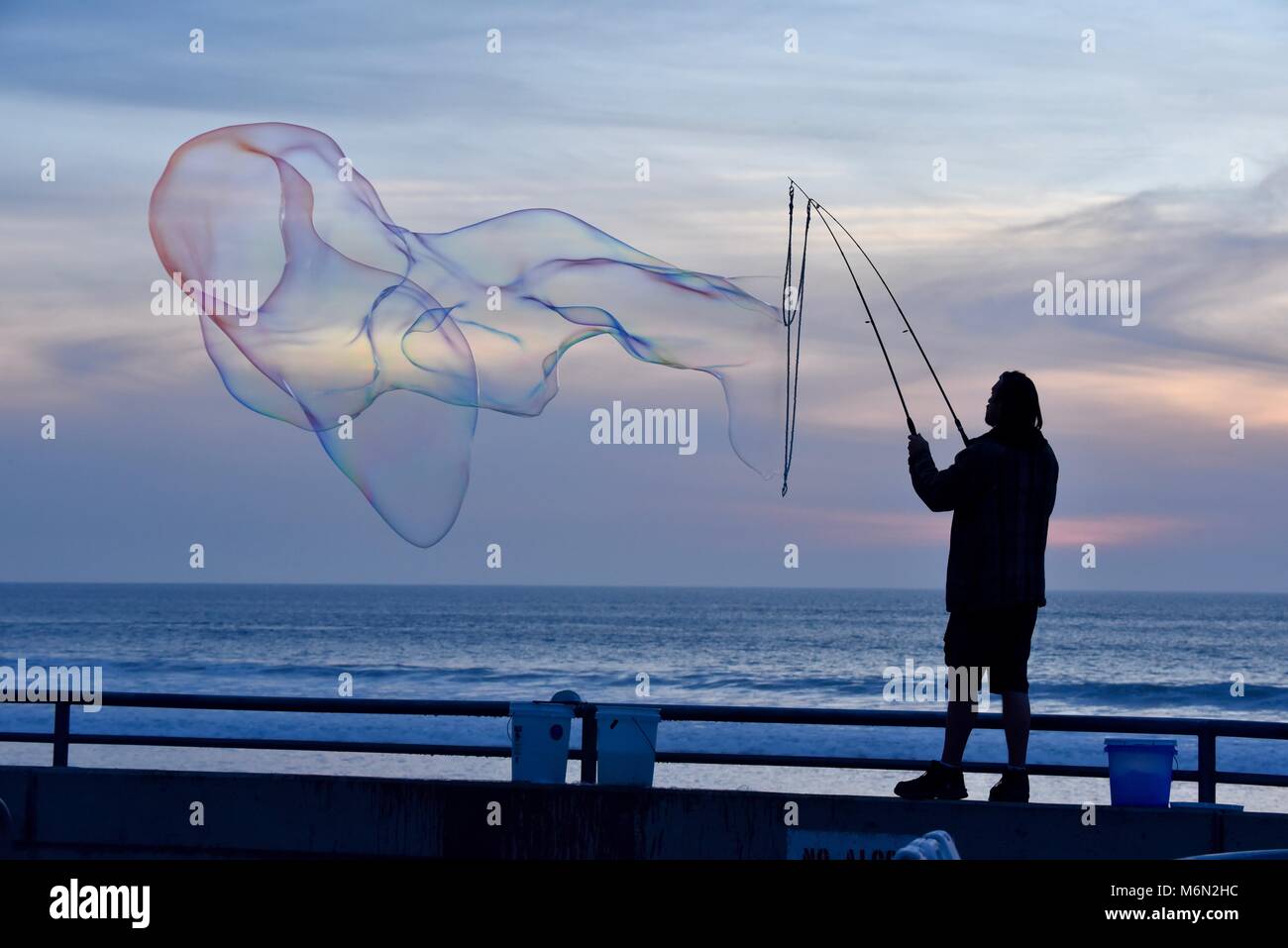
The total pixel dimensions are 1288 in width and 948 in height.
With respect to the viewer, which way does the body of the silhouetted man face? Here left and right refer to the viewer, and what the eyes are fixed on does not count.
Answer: facing away from the viewer and to the left of the viewer

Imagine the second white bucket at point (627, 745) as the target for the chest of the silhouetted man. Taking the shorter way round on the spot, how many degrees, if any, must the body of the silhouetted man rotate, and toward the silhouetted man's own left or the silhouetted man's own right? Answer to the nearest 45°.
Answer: approximately 45° to the silhouetted man's own left

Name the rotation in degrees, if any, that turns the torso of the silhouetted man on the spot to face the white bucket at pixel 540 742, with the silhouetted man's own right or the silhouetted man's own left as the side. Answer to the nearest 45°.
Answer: approximately 45° to the silhouetted man's own left
